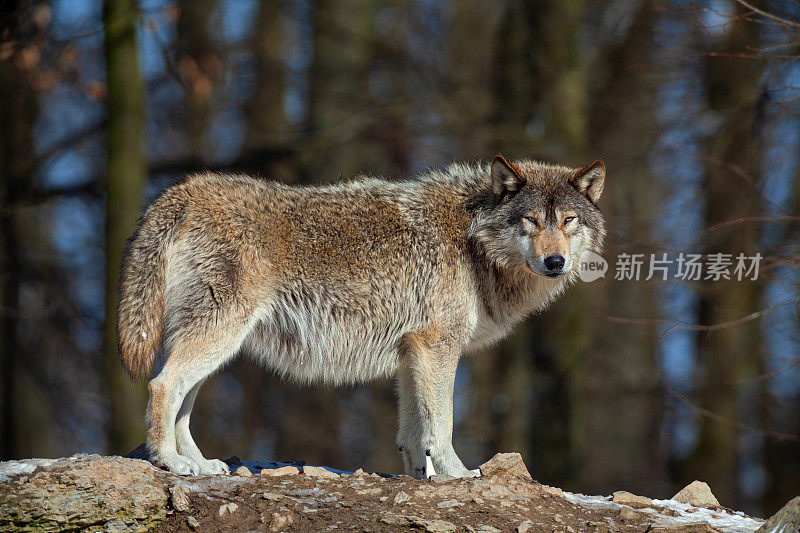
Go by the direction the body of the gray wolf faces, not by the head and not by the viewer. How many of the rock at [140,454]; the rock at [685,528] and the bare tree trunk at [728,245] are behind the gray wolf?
1

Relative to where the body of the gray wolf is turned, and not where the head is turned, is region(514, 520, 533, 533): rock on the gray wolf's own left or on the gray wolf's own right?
on the gray wolf's own right

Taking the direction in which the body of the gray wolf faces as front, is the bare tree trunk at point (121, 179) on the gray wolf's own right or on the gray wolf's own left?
on the gray wolf's own left

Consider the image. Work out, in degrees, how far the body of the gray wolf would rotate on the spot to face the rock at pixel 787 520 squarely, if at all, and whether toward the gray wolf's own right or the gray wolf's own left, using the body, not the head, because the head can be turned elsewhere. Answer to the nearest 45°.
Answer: approximately 45° to the gray wolf's own right

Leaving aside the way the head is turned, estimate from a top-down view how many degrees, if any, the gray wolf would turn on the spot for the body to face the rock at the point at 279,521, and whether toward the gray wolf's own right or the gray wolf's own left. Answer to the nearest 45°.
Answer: approximately 90° to the gray wolf's own right

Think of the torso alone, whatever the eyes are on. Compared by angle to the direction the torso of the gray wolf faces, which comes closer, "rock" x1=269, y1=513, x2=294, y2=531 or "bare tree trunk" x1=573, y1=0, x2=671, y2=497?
the bare tree trunk

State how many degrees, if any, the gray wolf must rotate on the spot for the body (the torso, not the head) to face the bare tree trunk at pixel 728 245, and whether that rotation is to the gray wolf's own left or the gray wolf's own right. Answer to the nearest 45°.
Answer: approximately 45° to the gray wolf's own left

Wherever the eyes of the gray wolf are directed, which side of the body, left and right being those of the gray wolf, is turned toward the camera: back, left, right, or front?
right

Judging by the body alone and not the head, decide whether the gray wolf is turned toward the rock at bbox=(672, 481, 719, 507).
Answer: yes

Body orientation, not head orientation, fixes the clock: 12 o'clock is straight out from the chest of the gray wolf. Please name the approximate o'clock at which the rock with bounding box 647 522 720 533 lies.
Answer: The rock is roughly at 1 o'clock from the gray wolf.
